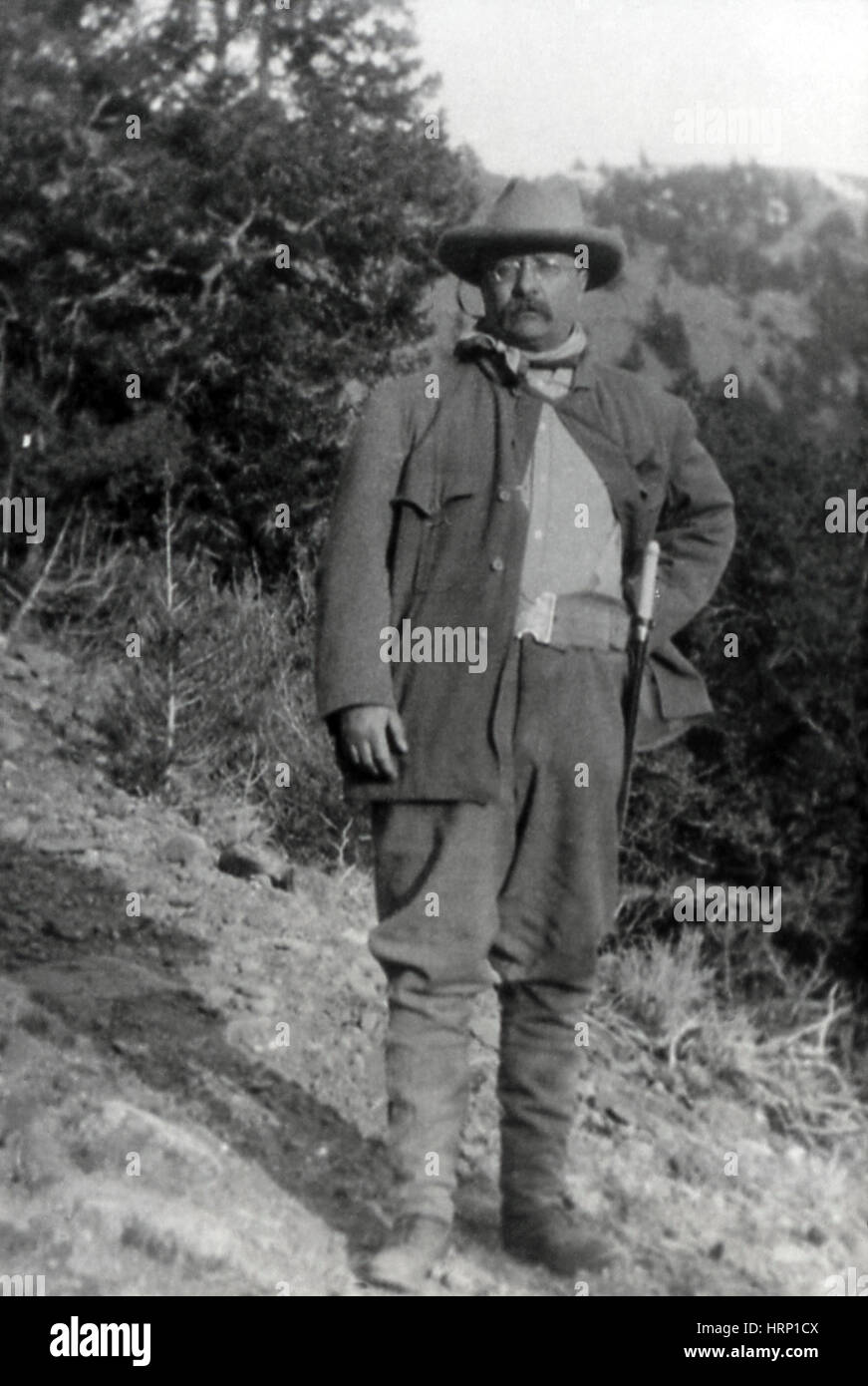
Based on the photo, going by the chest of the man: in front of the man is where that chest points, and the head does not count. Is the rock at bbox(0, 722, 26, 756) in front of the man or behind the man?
behind

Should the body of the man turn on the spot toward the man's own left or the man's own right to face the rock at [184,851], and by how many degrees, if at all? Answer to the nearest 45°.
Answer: approximately 180°

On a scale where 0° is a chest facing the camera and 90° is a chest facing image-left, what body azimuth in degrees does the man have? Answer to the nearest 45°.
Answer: approximately 0°

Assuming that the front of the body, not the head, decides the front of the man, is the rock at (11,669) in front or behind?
behind

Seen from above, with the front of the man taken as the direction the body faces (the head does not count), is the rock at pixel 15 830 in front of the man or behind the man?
behind

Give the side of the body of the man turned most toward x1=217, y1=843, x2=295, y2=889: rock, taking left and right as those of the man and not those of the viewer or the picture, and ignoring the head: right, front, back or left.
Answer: back
